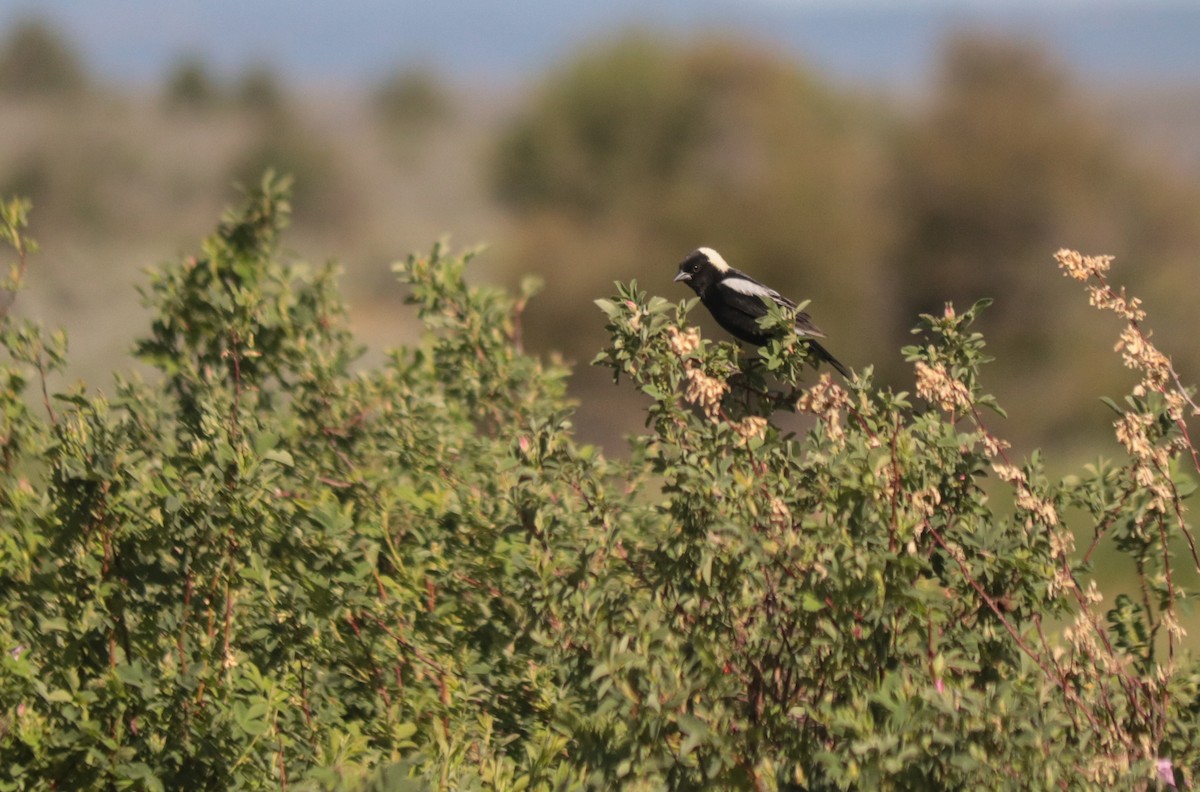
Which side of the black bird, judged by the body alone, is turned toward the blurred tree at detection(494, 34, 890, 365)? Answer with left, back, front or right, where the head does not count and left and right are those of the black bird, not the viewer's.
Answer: right

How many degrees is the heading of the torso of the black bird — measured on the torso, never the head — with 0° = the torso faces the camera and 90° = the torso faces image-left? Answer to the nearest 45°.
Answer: approximately 90°

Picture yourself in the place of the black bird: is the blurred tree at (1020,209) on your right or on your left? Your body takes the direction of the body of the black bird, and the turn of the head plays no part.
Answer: on your right

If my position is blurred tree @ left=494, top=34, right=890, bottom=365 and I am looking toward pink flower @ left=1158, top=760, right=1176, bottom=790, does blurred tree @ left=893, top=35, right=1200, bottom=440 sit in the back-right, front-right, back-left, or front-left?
front-left
